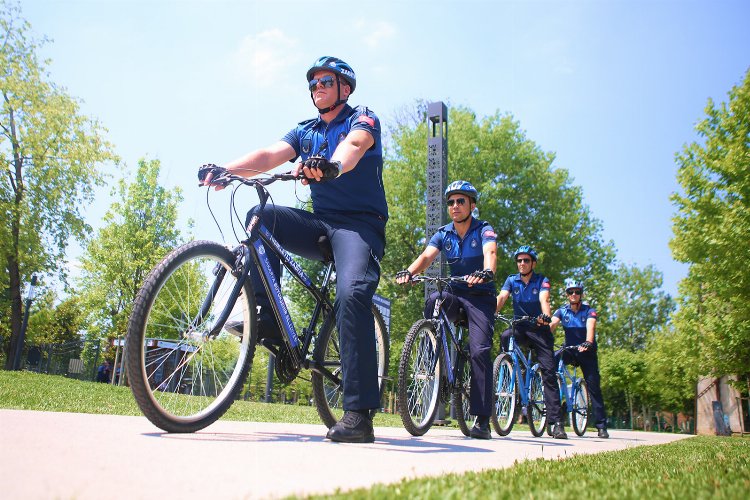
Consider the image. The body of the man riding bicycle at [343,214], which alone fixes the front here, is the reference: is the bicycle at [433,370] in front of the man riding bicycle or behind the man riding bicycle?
behind

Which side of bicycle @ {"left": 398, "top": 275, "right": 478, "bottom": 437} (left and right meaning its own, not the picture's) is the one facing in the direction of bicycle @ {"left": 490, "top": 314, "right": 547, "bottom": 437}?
back

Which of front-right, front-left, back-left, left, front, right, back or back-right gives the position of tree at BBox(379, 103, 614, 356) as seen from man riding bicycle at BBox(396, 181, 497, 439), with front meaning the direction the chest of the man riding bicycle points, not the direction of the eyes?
back-right

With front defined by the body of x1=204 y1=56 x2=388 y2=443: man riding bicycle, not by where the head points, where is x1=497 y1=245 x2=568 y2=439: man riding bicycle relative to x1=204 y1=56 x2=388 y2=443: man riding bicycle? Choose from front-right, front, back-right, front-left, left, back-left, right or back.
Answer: back

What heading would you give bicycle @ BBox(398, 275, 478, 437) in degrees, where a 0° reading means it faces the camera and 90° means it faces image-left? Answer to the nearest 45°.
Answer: approximately 45°

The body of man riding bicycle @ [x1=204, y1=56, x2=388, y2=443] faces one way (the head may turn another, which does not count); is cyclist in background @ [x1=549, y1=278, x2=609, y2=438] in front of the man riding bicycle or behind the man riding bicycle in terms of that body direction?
behind

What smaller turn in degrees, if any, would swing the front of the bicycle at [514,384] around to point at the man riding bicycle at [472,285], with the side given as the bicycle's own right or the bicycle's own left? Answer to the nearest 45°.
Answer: approximately 45° to the bicycle's own left

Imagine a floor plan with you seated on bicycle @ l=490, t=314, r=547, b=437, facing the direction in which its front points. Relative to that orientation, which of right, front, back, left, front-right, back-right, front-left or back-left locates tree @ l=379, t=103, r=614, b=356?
back-right

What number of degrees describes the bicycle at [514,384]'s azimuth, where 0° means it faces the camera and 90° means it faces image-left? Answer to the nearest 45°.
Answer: approximately 45°

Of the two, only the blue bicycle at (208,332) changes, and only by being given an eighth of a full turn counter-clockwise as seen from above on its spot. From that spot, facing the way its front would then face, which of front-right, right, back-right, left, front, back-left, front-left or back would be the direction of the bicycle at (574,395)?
back-left

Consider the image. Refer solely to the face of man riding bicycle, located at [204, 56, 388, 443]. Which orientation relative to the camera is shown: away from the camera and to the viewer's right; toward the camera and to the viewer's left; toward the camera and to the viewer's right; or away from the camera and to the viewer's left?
toward the camera and to the viewer's left

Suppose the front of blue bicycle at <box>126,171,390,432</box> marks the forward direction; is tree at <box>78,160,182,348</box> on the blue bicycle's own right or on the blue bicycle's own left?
on the blue bicycle's own right
